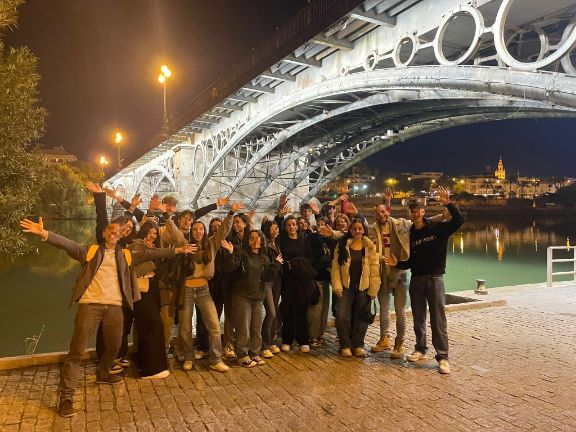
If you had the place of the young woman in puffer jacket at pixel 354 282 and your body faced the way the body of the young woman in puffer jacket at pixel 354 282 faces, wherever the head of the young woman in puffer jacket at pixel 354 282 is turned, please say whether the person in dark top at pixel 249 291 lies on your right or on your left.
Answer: on your right

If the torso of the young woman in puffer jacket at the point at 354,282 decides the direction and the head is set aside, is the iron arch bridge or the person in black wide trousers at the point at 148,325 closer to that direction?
the person in black wide trousers

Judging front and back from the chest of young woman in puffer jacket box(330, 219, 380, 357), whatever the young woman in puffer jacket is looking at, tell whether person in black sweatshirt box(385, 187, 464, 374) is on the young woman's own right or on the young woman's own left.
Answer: on the young woman's own left

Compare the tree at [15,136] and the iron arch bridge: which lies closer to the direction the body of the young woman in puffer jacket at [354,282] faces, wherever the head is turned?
the tree

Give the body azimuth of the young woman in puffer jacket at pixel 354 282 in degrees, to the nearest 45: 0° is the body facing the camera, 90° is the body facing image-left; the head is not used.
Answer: approximately 0°

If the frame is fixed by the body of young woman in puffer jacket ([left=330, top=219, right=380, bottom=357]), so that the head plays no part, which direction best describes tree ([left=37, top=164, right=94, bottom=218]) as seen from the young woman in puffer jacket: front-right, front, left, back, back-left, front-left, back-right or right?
back-right

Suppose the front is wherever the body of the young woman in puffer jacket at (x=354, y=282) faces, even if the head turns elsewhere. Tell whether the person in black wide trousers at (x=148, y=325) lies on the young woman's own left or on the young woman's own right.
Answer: on the young woman's own right

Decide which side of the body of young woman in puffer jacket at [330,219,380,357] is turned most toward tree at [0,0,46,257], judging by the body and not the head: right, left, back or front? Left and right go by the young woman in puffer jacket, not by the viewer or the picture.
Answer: right

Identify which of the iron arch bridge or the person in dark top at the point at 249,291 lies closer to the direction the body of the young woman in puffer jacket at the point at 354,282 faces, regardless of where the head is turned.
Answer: the person in dark top

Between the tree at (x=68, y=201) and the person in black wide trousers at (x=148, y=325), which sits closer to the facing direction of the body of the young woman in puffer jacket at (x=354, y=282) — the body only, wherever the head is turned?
the person in black wide trousers

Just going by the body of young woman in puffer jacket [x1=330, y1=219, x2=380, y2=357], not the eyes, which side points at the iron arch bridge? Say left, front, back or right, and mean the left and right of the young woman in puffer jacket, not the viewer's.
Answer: back
